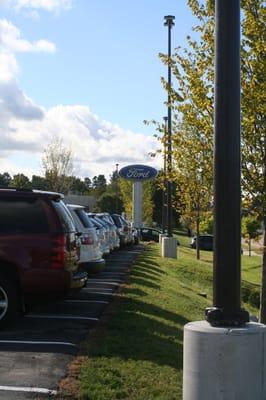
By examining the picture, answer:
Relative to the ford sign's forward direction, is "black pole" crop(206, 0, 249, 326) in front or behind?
in front

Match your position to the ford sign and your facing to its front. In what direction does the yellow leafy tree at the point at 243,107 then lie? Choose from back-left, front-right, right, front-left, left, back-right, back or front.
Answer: front

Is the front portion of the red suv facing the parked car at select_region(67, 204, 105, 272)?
no

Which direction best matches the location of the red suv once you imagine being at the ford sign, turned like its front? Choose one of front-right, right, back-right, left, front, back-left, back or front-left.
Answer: front

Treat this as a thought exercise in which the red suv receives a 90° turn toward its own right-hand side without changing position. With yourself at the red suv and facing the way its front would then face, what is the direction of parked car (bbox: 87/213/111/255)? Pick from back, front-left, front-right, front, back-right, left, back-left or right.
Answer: front

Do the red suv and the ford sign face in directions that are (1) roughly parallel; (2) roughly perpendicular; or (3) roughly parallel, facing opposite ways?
roughly perpendicular

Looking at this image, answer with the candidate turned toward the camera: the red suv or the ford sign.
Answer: the ford sign

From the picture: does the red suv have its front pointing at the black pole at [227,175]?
no

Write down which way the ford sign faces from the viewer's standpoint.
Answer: facing the viewer

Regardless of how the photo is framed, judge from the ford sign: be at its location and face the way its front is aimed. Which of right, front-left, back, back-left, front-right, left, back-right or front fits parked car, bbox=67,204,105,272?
front

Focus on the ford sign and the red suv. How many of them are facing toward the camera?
1

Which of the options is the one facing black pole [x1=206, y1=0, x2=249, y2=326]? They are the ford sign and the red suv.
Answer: the ford sign

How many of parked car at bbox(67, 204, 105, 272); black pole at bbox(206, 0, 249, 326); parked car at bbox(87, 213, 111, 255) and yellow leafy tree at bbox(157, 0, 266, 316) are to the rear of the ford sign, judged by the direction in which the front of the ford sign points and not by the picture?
0

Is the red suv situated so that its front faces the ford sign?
no

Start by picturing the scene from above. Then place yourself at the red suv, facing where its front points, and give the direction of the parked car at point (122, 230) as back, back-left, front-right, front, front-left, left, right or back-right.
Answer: right
